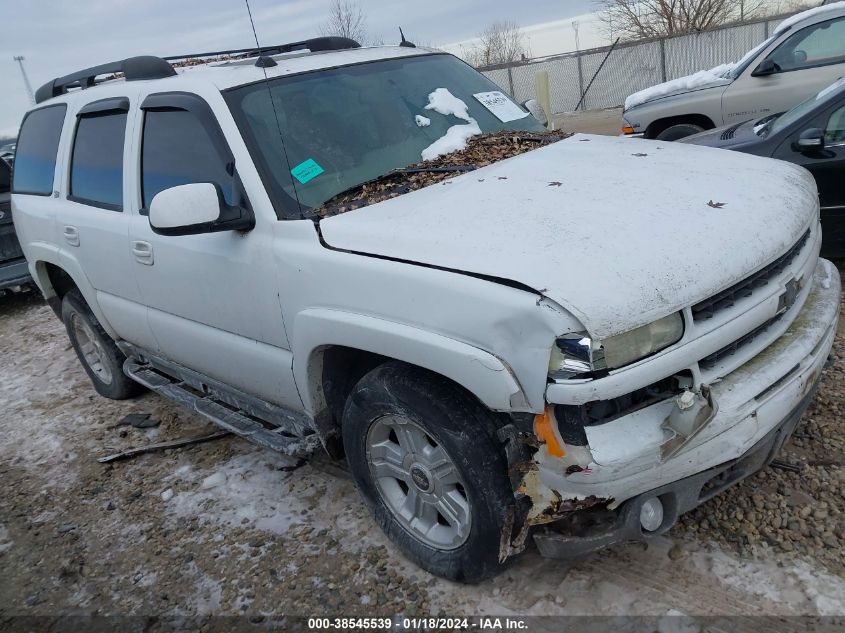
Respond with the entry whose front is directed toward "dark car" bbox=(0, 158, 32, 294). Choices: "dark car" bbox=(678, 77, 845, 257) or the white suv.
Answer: "dark car" bbox=(678, 77, 845, 257)

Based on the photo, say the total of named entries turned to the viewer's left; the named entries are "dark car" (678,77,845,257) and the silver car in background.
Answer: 2

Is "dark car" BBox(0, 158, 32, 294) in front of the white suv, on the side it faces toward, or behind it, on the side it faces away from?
behind

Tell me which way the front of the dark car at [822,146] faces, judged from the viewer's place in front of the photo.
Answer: facing to the left of the viewer

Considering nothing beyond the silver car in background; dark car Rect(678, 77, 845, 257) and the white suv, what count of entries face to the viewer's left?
2

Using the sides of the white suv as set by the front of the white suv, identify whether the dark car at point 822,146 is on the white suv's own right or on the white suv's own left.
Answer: on the white suv's own left

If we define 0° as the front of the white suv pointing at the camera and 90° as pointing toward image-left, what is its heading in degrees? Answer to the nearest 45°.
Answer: approximately 315°

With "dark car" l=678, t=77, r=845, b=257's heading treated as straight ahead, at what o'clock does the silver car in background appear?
The silver car in background is roughly at 3 o'clock from the dark car.

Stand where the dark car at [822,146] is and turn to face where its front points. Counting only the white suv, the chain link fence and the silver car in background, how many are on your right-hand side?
2

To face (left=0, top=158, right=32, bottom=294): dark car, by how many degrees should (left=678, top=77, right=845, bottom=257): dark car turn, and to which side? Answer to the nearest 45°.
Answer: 0° — it already faces it

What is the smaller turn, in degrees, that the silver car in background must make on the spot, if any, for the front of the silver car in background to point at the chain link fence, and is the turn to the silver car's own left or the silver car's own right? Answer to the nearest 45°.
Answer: approximately 90° to the silver car's own right

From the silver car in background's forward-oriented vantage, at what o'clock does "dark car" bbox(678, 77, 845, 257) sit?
The dark car is roughly at 9 o'clock from the silver car in background.

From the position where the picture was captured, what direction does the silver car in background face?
facing to the left of the viewer

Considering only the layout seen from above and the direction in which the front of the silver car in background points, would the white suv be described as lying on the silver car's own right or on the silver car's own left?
on the silver car's own left

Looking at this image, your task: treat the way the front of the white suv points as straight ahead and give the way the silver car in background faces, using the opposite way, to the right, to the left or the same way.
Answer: the opposite way
